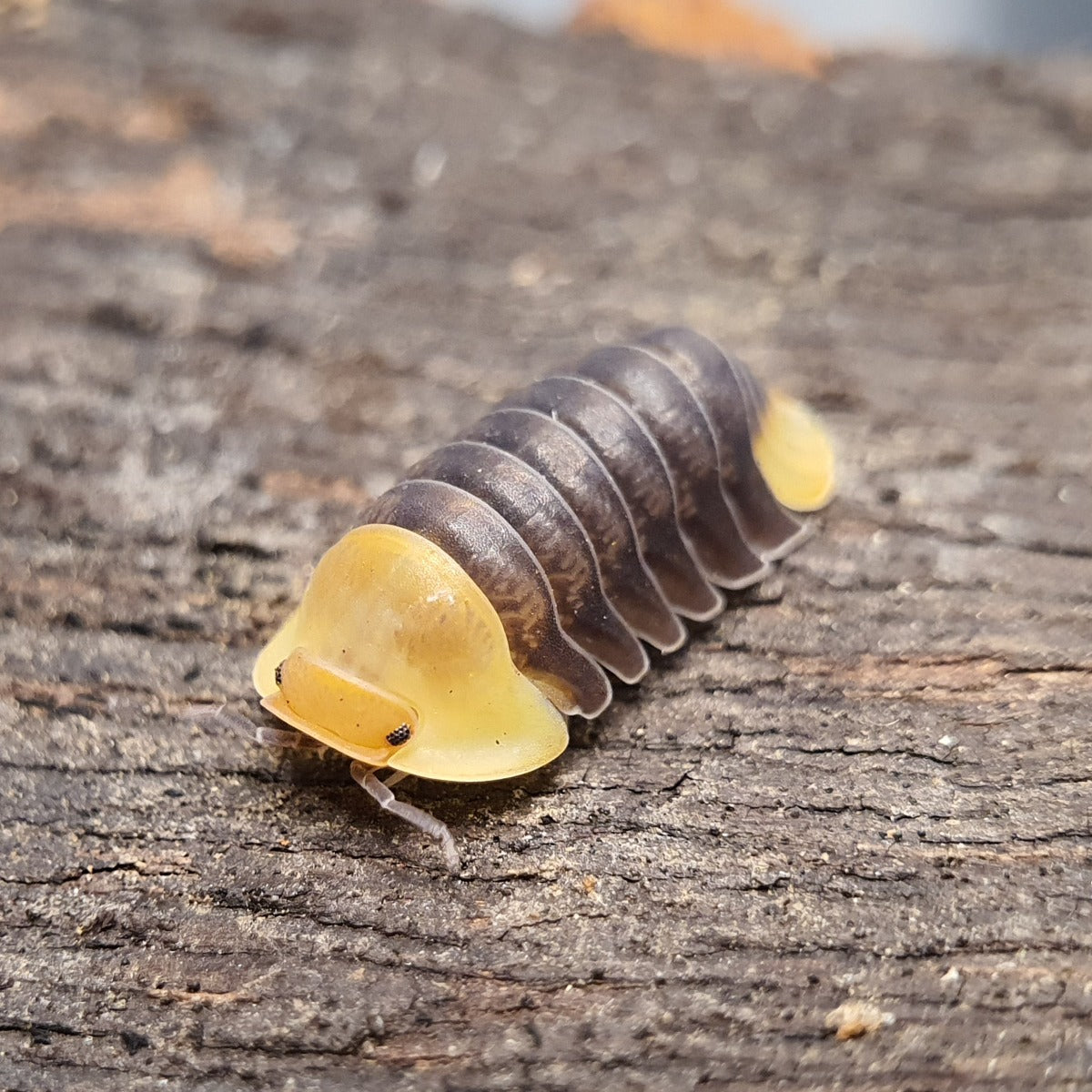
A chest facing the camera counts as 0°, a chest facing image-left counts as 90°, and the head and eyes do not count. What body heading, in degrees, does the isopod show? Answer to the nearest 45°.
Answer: approximately 45°

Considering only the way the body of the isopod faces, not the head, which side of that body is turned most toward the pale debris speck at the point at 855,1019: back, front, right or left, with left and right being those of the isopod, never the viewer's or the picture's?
left
